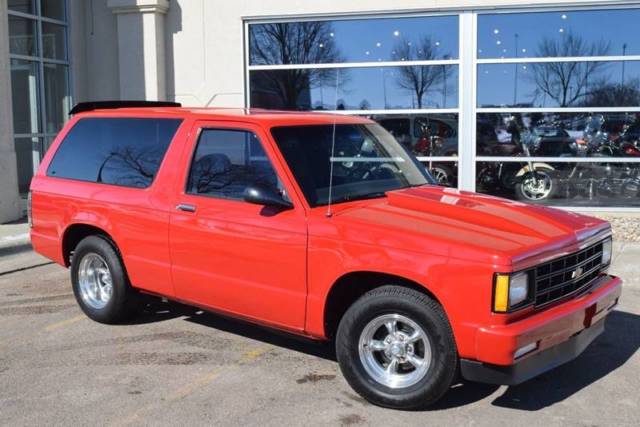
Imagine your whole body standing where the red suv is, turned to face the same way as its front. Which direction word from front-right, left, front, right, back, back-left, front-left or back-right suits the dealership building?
back-left

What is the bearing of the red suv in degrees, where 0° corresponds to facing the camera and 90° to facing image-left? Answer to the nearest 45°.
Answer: approximately 315°

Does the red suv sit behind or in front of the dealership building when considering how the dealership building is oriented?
in front

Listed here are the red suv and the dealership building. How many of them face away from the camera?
0

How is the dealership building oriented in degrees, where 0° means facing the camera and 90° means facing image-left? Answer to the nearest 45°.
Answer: approximately 0°
